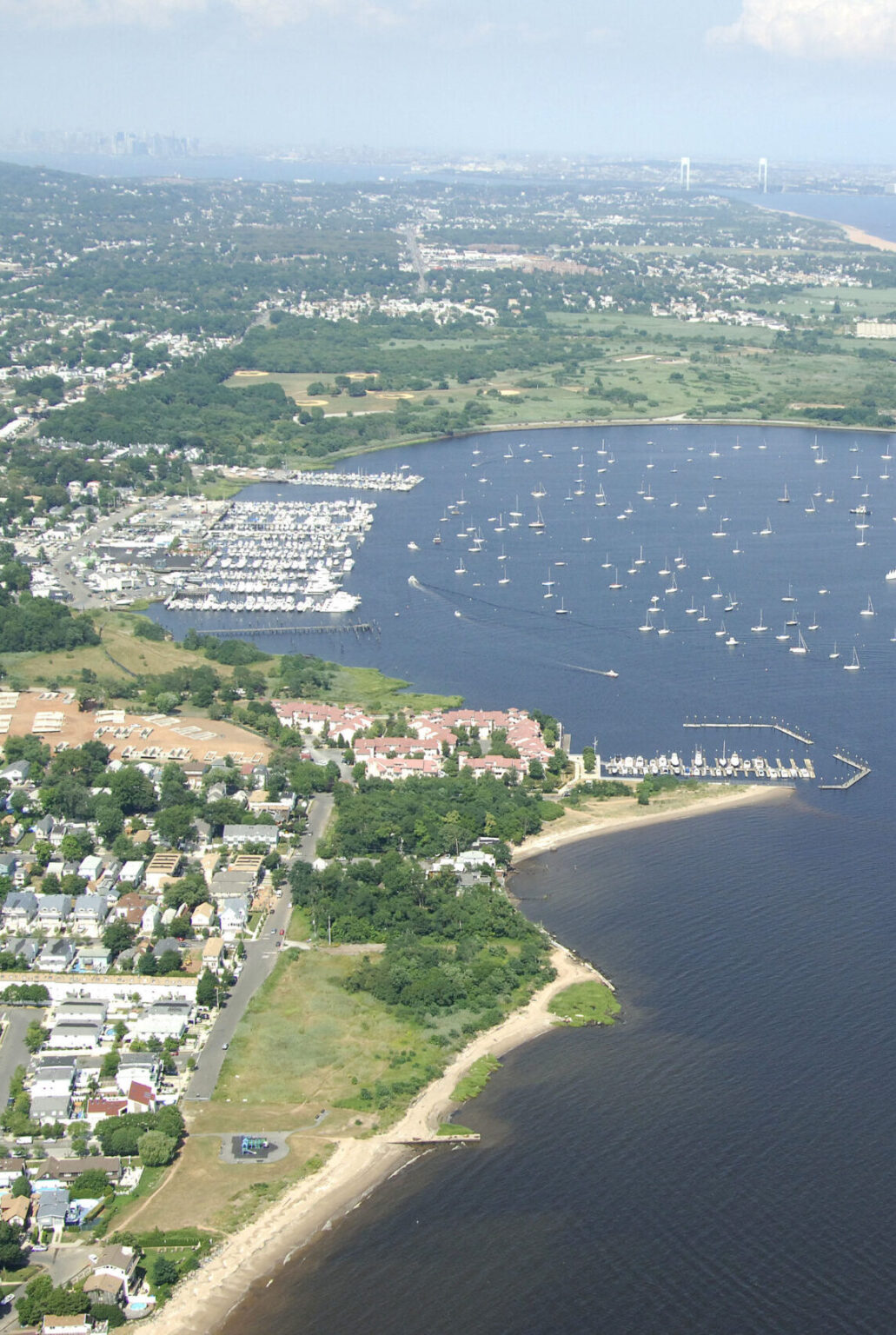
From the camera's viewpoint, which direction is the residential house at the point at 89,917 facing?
toward the camera

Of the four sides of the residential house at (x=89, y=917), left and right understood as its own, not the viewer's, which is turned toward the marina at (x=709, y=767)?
left

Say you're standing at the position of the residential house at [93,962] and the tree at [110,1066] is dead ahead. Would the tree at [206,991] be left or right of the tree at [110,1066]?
left

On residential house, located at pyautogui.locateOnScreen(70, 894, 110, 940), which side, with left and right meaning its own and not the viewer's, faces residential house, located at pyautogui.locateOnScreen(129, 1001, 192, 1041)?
front

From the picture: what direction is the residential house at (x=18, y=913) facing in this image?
toward the camera

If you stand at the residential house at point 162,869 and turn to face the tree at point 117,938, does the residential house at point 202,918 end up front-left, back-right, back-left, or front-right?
front-left

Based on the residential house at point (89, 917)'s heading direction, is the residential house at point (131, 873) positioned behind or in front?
behind

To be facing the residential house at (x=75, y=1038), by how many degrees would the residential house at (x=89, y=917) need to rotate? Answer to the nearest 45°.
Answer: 0° — it already faces it

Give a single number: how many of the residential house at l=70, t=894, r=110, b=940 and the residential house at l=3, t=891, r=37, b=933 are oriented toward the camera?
2

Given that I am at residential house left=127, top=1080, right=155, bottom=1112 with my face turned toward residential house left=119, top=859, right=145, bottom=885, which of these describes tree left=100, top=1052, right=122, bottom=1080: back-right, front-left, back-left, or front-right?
front-left

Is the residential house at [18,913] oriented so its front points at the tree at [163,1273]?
yes

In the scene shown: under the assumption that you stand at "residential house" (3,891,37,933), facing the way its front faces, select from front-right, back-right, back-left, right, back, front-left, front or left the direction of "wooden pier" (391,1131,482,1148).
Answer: front-left

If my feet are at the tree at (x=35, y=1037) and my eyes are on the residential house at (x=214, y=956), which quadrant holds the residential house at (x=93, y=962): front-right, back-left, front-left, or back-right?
front-left
